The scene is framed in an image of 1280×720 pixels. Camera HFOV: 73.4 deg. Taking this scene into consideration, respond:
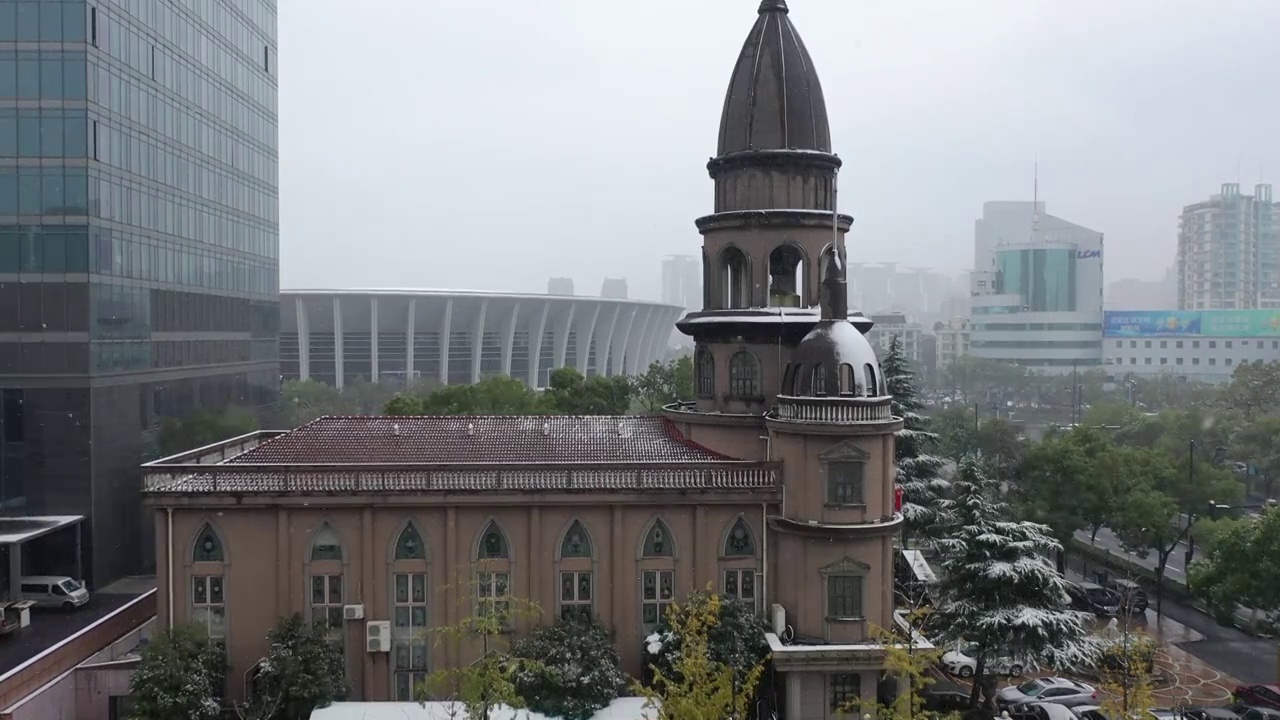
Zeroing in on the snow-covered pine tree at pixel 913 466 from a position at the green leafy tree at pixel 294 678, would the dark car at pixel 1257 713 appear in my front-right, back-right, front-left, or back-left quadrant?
front-right

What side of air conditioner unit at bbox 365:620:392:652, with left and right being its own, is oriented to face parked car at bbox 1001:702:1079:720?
left

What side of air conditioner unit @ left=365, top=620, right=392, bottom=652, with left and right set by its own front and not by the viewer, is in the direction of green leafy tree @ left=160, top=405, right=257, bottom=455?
back

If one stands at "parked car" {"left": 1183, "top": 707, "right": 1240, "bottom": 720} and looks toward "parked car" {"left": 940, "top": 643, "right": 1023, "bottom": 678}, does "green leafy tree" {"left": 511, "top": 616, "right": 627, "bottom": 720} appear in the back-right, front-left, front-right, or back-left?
front-left

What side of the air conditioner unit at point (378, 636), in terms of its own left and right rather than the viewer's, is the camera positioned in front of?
front

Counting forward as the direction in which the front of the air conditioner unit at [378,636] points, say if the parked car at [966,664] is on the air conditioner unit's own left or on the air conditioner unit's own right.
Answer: on the air conditioner unit's own left
